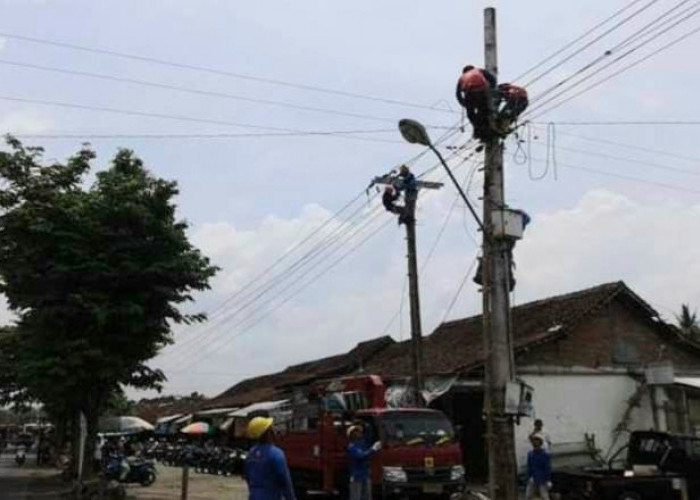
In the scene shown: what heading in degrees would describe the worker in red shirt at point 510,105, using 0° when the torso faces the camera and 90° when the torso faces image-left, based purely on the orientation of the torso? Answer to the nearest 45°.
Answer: approximately 90°

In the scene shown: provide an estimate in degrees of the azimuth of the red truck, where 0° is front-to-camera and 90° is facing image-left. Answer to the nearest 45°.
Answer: approximately 315°

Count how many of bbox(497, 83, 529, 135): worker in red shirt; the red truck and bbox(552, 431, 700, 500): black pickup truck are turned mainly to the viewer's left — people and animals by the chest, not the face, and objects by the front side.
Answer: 1

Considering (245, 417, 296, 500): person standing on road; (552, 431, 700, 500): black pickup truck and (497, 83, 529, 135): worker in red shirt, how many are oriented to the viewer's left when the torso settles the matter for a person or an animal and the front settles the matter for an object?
2

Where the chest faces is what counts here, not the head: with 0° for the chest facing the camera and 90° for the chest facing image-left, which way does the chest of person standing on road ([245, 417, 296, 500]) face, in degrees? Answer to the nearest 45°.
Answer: approximately 225°

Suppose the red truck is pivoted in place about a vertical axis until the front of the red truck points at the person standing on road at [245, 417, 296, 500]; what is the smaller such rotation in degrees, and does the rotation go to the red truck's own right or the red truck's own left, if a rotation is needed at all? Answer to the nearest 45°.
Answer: approximately 45° to the red truck's own right

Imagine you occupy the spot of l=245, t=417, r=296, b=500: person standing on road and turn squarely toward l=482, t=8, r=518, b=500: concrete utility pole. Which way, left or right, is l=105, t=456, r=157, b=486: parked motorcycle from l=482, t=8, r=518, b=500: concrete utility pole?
left

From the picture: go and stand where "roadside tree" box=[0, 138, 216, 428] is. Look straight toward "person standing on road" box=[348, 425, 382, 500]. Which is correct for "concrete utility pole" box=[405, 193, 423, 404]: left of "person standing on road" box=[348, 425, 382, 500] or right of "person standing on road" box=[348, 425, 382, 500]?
left

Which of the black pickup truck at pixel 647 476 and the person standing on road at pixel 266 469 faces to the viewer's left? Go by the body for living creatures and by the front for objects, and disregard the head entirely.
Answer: the black pickup truck
